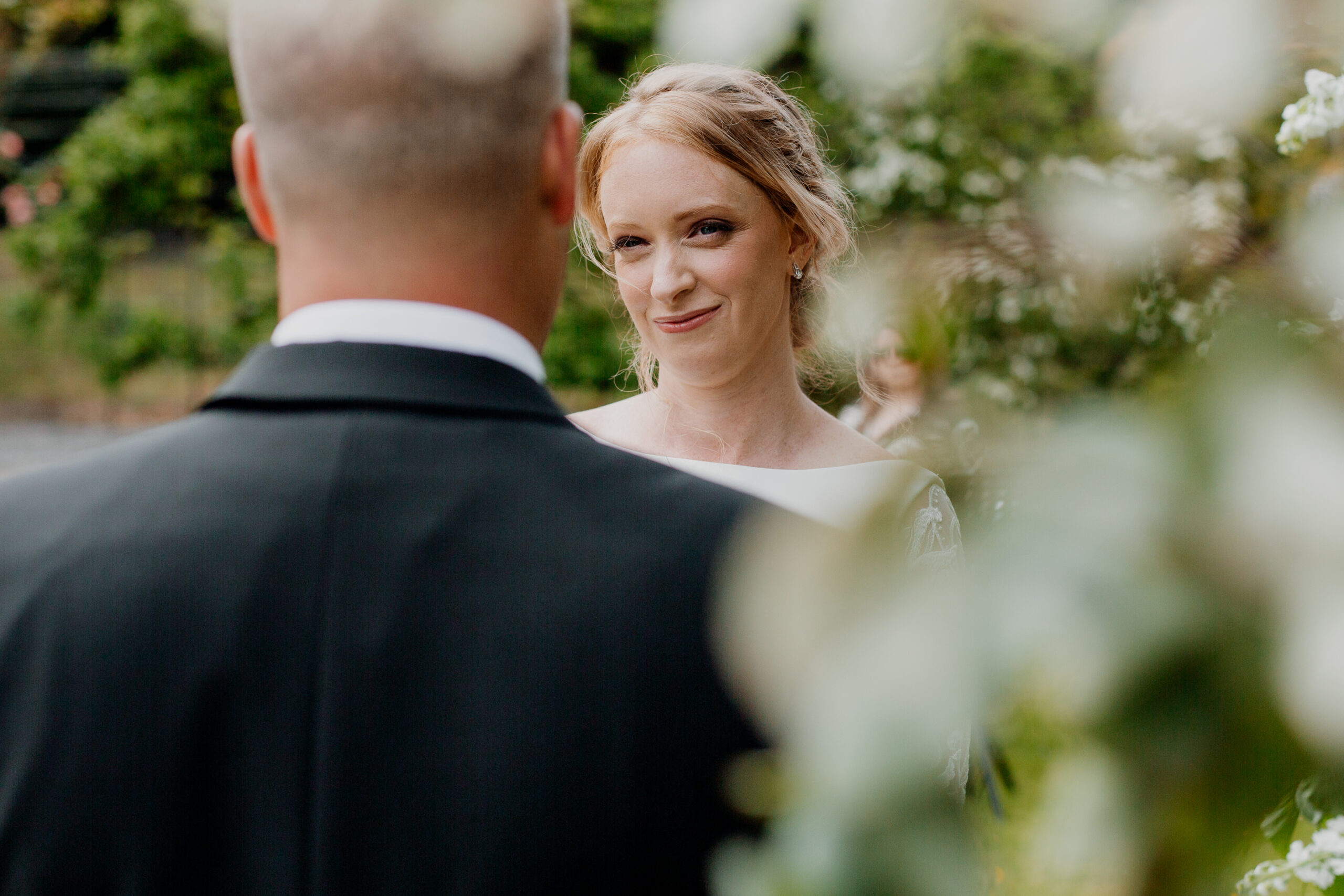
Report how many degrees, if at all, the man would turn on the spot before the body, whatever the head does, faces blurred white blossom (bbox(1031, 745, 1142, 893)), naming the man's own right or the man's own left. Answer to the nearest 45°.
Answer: approximately 180°

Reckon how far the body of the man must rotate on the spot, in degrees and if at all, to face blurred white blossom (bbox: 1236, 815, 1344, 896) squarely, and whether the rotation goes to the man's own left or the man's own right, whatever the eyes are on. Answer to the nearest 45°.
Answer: approximately 135° to the man's own right

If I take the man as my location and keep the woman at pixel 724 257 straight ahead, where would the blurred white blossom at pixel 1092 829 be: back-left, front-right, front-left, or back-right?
back-right

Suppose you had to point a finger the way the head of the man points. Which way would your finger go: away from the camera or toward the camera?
away from the camera

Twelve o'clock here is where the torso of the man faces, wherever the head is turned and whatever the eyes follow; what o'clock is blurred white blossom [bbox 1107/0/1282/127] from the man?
The blurred white blossom is roughly at 5 o'clock from the man.

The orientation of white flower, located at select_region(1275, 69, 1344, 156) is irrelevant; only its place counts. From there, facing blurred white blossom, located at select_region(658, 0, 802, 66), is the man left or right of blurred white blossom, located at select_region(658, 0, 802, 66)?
right

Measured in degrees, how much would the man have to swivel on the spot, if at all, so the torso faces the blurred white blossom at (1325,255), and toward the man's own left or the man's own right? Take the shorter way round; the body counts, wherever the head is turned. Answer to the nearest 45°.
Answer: approximately 135° to the man's own right

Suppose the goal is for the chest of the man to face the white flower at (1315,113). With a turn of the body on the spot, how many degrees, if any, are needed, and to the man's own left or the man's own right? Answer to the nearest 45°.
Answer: approximately 90° to the man's own right

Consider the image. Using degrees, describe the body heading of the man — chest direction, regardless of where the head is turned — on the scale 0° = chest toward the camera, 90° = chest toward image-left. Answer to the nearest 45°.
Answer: approximately 180°

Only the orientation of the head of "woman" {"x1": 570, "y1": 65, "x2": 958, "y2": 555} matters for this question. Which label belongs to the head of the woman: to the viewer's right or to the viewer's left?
to the viewer's left
